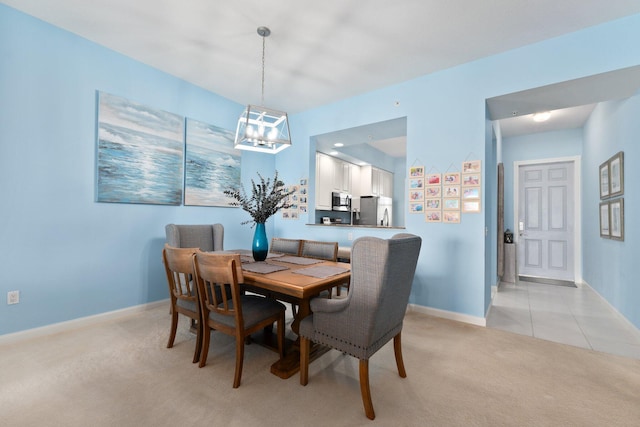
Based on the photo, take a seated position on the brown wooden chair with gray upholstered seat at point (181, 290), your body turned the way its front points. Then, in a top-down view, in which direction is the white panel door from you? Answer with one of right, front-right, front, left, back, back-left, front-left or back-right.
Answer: front-right

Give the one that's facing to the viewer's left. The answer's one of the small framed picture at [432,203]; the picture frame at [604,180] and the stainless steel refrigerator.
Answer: the picture frame

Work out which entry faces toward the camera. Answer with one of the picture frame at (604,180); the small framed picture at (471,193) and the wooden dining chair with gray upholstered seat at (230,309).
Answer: the small framed picture

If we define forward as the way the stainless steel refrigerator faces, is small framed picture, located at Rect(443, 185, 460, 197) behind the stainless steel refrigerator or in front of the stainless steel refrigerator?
in front

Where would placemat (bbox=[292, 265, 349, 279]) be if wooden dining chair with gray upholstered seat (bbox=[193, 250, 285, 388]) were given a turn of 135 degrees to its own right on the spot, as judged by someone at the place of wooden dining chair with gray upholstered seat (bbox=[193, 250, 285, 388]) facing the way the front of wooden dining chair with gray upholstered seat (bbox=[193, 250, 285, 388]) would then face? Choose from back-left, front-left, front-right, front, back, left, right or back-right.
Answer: left
